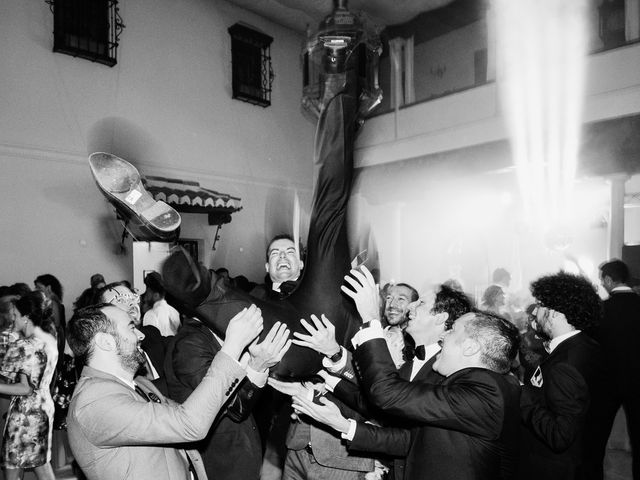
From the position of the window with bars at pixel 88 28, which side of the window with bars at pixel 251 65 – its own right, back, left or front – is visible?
right

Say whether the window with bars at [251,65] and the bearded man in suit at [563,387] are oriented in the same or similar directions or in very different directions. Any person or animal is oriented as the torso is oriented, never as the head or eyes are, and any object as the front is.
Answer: very different directions

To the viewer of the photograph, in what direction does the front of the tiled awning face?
facing the viewer and to the right of the viewer

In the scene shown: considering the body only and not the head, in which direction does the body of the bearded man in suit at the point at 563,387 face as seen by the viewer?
to the viewer's left

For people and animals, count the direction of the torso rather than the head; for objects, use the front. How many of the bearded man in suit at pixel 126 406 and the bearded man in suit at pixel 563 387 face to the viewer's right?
1

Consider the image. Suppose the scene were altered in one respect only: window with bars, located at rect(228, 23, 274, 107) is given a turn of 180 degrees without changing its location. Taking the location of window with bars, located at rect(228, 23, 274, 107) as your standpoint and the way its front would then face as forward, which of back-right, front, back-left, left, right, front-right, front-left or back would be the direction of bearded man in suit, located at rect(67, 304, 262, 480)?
back-left

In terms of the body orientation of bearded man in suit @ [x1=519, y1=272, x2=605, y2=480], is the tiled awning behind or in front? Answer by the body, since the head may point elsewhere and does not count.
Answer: in front

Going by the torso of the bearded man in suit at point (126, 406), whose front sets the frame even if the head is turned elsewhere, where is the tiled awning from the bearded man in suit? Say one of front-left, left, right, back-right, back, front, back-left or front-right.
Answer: left

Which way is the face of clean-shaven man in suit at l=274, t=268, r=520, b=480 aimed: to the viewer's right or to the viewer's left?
to the viewer's left

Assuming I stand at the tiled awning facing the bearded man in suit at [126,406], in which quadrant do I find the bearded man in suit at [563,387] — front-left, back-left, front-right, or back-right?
front-left

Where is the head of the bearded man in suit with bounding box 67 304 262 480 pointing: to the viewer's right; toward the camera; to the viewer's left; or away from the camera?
to the viewer's right

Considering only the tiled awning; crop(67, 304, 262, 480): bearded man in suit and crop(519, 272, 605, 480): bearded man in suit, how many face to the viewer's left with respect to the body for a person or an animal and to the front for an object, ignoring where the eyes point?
1

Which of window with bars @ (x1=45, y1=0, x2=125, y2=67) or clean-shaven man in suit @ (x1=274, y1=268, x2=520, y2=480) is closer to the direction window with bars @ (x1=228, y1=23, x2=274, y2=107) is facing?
the clean-shaven man in suit

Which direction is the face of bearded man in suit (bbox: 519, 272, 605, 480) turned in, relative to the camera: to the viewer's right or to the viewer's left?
to the viewer's left

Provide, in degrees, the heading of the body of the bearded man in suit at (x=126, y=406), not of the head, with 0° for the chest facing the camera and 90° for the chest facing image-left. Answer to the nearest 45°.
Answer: approximately 270°

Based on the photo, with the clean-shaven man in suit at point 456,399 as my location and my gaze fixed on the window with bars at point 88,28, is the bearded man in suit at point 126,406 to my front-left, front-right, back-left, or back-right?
front-left

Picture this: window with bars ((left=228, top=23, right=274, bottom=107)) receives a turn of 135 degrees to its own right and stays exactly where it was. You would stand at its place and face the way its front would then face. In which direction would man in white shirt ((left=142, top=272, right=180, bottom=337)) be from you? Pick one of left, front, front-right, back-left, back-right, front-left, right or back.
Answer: left
